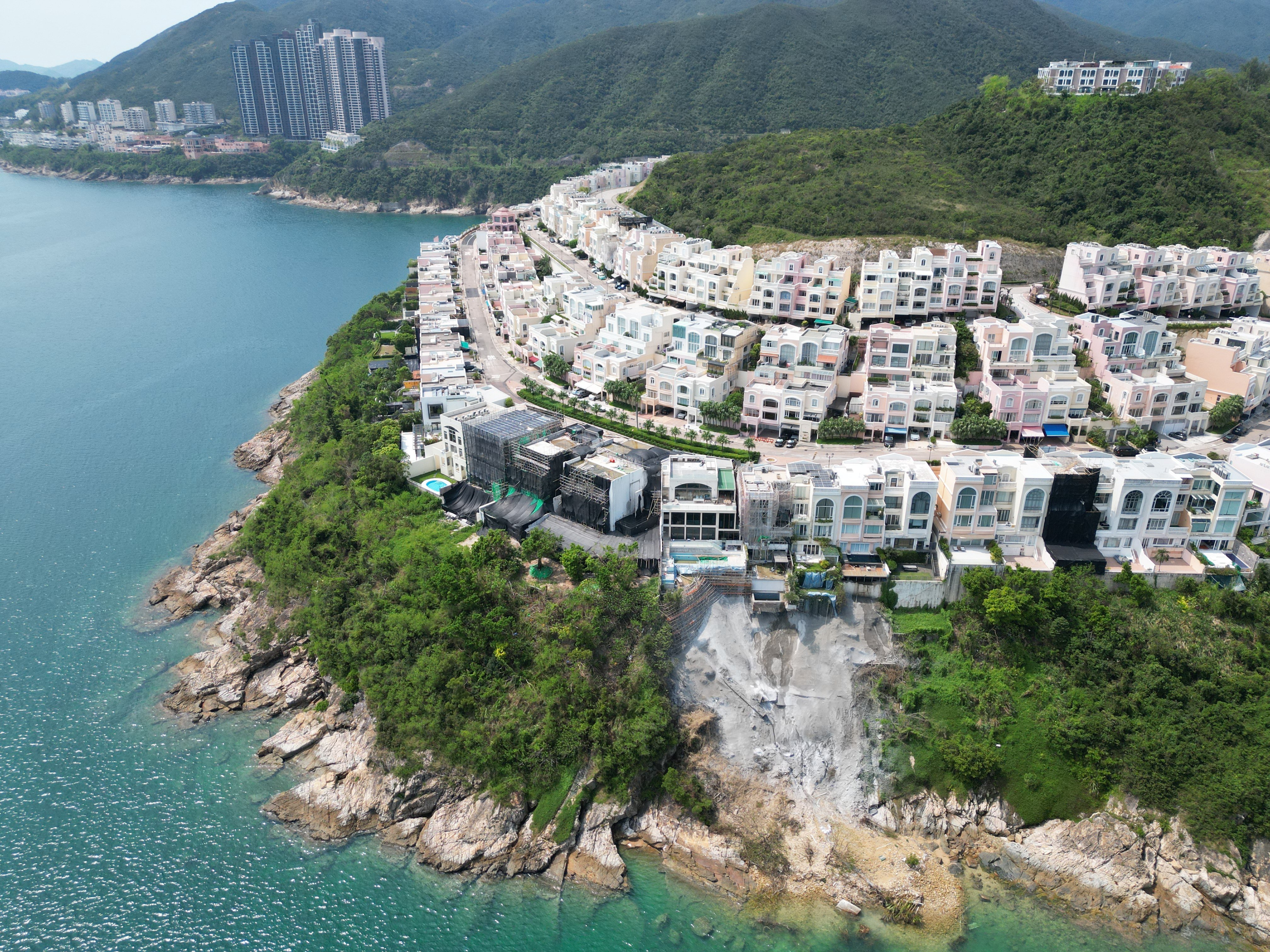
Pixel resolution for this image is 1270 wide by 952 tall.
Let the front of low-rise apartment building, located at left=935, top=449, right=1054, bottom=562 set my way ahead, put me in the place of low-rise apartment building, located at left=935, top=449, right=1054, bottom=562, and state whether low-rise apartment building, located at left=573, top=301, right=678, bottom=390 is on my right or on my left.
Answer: on my right

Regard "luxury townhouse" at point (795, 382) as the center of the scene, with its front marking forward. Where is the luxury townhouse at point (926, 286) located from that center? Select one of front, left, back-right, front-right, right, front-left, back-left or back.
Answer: back-left

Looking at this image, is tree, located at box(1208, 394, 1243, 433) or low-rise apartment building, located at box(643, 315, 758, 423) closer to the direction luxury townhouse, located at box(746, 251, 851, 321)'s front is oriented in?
the low-rise apartment building

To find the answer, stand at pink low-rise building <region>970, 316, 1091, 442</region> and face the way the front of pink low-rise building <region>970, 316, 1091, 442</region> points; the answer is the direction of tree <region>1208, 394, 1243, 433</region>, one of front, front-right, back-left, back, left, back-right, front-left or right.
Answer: left

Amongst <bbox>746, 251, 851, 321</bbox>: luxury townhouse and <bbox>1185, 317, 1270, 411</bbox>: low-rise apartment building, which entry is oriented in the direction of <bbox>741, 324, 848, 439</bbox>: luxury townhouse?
<bbox>746, 251, 851, 321</bbox>: luxury townhouse

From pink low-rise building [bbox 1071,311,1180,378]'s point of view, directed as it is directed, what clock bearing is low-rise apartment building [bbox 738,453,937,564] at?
The low-rise apartment building is roughly at 1 o'clock from the pink low-rise building.

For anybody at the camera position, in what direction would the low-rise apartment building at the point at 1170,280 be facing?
facing the viewer and to the right of the viewer

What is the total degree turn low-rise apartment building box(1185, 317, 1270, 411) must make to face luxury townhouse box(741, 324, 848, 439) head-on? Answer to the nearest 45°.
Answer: approximately 90° to its right

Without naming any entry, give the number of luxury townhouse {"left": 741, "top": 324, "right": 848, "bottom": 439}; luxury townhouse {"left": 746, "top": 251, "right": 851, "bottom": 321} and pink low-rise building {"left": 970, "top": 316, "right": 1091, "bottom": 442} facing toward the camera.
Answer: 3

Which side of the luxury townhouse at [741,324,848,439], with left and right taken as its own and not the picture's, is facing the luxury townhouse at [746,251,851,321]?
back

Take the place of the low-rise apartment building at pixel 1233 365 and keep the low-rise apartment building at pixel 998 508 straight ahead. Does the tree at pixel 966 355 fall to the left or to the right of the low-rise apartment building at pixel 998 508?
right

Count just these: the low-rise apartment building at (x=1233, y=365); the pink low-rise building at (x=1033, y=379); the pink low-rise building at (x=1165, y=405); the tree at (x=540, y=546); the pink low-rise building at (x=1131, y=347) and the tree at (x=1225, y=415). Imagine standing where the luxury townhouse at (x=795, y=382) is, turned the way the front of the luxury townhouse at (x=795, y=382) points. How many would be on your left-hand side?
5

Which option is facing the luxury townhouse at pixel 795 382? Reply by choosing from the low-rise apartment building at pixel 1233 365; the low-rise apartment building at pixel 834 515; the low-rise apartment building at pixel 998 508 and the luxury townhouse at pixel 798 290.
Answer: the luxury townhouse at pixel 798 290

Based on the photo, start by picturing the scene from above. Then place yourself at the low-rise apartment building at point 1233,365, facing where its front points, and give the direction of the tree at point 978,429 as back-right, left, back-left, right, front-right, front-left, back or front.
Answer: right

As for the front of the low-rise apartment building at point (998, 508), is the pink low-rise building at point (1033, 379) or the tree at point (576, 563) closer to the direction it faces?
the tree

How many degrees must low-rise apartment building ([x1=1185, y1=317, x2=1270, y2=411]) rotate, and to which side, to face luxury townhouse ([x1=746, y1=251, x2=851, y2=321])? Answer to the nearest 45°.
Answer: approximately 135° to its right
